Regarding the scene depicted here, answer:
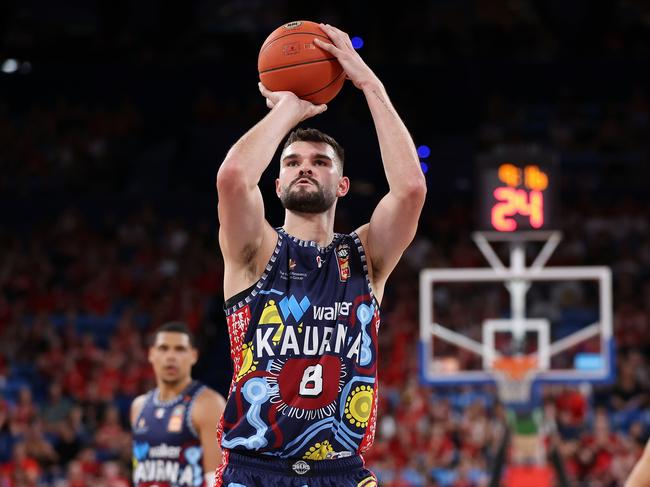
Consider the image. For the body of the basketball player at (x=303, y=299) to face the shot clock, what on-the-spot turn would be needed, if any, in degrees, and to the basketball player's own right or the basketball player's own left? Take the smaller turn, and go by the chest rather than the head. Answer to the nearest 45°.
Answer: approximately 180°

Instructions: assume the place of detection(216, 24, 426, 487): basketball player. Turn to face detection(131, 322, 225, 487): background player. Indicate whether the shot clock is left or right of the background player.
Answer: right

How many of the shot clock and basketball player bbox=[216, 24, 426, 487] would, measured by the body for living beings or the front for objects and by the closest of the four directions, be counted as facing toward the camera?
2

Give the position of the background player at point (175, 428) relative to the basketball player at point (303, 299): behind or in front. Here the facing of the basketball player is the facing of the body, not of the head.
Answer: behind

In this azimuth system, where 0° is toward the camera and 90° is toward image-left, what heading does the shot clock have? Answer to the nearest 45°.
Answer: approximately 0°

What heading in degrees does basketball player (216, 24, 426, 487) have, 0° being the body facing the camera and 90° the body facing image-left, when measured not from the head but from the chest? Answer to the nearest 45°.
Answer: approximately 0°

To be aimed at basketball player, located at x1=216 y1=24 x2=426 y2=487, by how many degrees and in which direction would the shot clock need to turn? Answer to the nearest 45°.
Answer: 0° — it already faces them

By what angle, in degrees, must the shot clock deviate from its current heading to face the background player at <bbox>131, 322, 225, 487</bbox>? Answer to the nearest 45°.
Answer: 0° — it already faces them
